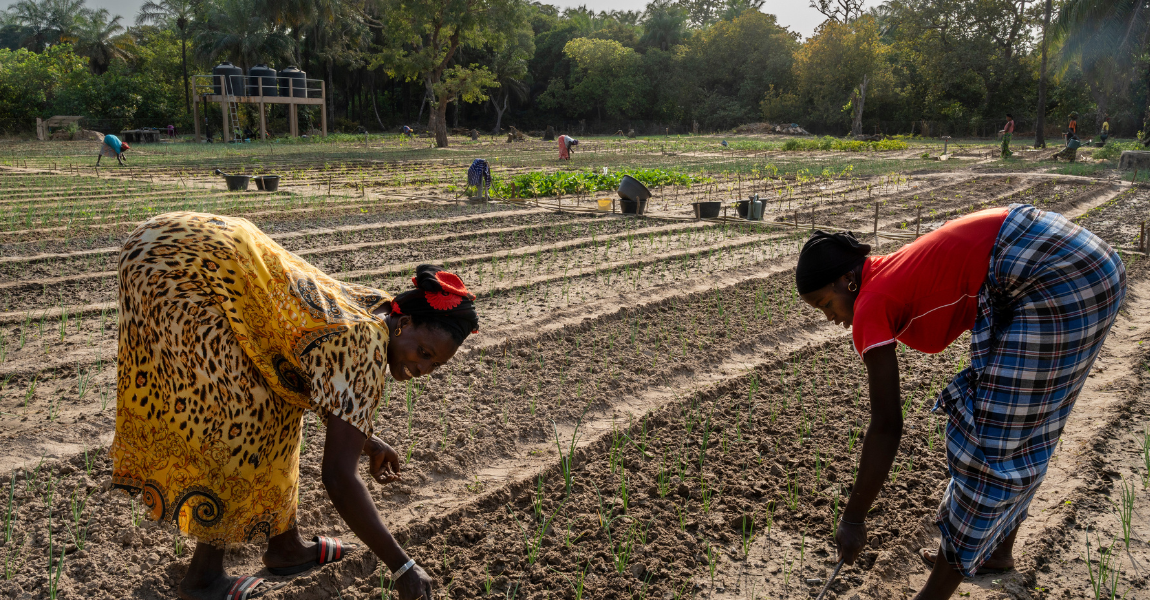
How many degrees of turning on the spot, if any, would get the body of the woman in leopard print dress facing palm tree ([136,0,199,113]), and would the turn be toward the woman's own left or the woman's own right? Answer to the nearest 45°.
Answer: approximately 90° to the woman's own left

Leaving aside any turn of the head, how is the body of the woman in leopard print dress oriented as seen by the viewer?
to the viewer's right

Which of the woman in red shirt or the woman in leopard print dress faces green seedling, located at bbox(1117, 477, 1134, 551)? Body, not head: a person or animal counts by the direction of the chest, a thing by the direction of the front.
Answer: the woman in leopard print dress

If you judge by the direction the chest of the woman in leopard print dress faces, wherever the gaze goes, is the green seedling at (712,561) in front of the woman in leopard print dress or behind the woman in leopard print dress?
in front

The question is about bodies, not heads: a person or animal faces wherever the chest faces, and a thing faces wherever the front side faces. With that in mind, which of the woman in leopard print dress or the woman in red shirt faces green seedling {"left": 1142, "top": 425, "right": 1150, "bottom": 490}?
the woman in leopard print dress

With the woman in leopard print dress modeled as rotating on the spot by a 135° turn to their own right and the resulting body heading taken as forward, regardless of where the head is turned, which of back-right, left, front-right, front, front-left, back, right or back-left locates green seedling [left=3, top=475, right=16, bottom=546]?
right

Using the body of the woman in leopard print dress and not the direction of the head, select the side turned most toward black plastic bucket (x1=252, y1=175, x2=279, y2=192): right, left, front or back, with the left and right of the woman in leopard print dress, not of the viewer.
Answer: left

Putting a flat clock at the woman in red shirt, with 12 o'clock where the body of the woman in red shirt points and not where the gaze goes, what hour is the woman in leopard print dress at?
The woman in leopard print dress is roughly at 11 o'clock from the woman in red shirt.

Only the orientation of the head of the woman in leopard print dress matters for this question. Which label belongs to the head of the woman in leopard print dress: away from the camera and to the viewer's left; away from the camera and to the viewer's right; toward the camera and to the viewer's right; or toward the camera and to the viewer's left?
toward the camera and to the viewer's right

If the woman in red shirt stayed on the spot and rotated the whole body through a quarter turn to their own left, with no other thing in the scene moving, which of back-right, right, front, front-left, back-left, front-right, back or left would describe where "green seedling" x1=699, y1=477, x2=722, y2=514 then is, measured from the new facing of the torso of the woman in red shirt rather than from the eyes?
back-right

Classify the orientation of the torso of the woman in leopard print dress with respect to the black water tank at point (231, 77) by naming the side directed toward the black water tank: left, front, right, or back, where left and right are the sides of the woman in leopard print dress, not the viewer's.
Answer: left

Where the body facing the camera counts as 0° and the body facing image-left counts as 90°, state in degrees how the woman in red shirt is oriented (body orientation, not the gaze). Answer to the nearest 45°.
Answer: approximately 90°

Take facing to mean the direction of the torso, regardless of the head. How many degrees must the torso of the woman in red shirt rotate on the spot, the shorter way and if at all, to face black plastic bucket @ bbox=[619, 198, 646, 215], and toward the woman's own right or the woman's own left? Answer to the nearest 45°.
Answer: approximately 45° to the woman's own right

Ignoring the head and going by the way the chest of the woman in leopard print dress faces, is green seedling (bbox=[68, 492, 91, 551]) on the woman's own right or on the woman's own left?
on the woman's own left

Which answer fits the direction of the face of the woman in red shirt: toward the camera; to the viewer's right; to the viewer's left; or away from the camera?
to the viewer's left
